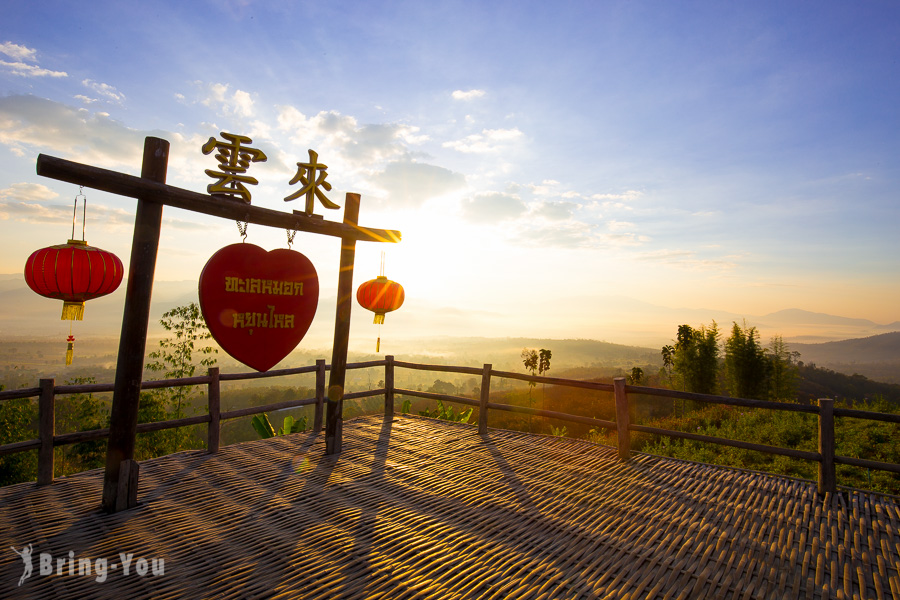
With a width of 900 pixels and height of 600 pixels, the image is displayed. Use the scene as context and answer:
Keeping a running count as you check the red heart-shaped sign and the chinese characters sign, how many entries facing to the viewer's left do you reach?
0

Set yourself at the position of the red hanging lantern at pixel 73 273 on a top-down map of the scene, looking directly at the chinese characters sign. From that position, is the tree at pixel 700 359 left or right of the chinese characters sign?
left

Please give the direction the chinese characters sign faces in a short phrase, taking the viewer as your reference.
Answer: facing the viewer and to the right of the viewer

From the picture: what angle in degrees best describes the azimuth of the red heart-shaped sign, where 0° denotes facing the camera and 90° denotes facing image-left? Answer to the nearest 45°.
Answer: approximately 315°

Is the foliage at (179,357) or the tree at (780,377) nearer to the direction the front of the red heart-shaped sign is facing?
the tree

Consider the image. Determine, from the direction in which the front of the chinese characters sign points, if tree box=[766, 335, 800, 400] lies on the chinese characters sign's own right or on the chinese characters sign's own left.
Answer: on the chinese characters sign's own left

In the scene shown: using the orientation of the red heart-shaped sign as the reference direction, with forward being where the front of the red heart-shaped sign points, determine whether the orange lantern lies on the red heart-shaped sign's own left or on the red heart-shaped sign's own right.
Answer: on the red heart-shaped sign's own left

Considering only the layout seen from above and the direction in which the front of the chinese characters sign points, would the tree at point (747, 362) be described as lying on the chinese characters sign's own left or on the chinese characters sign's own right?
on the chinese characters sign's own left
